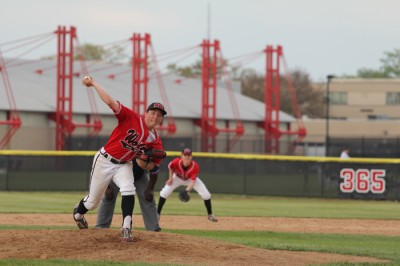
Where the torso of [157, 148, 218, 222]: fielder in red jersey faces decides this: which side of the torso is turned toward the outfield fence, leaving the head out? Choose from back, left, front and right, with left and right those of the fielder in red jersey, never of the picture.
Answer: back

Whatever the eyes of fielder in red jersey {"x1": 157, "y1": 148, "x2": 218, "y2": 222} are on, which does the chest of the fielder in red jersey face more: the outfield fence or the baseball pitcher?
the baseball pitcher

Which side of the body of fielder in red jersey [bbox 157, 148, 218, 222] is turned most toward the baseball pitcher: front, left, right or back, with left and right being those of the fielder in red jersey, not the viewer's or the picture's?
front

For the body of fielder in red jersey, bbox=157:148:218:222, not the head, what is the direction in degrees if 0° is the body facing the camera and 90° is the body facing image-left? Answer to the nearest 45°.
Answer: approximately 0°
